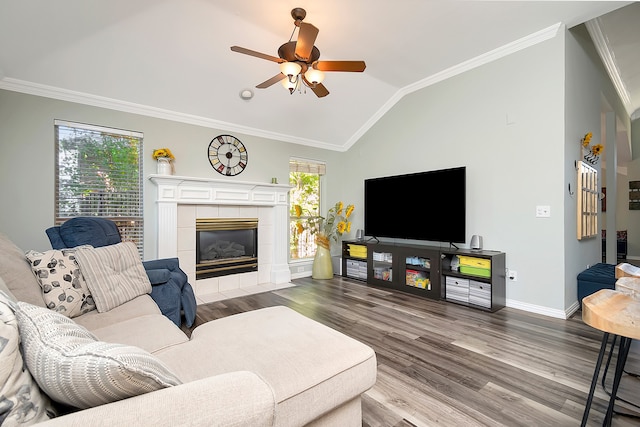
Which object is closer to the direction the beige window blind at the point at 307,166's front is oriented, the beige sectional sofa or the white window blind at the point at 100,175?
the beige sectional sofa

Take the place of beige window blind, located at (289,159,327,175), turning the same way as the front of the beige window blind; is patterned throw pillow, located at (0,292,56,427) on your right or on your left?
on your right

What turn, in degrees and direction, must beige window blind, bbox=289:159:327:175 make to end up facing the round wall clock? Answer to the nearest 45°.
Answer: approximately 90° to its right

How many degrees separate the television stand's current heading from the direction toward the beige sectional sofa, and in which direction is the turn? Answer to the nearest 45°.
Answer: approximately 45° to its left

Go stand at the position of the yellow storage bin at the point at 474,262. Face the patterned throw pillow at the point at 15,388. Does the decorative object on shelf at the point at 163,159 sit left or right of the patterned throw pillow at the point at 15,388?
right

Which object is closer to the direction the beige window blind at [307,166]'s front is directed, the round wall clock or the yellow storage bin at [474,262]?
the yellow storage bin

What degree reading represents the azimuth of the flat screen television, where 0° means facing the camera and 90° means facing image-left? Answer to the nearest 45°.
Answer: approximately 45°

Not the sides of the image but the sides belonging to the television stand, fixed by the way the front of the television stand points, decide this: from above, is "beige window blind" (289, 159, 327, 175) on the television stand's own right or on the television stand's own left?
on the television stand's own right

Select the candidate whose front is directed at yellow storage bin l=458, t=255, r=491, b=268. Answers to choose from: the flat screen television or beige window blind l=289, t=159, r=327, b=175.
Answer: the beige window blind
